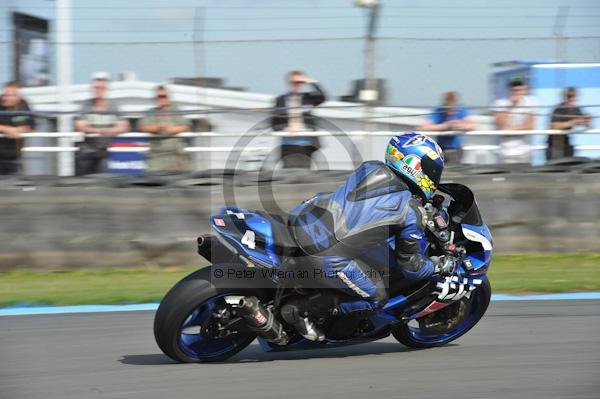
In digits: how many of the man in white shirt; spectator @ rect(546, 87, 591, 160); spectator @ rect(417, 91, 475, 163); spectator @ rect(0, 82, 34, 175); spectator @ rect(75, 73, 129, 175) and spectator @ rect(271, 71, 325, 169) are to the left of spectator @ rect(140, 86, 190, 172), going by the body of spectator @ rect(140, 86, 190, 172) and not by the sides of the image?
4

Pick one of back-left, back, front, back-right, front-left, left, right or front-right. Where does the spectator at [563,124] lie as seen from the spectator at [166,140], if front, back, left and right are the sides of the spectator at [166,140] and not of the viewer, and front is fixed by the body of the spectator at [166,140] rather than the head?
left

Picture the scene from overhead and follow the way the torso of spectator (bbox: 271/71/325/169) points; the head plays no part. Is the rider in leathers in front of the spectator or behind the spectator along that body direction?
in front

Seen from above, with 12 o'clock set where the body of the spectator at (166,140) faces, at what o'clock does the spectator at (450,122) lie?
the spectator at (450,122) is roughly at 9 o'clock from the spectator at (166,140).

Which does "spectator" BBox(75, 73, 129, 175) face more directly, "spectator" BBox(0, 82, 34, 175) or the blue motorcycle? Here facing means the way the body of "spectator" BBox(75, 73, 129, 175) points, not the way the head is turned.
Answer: the blue motorcycle

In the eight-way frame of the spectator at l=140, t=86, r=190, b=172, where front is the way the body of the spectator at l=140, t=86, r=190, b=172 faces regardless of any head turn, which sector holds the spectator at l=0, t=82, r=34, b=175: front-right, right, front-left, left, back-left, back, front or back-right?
right

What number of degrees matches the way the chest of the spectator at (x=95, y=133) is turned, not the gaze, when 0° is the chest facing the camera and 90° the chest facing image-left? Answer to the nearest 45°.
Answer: approximately 0°

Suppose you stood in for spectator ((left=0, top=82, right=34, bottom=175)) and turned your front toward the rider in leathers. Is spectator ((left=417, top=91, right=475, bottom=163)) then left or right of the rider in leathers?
left

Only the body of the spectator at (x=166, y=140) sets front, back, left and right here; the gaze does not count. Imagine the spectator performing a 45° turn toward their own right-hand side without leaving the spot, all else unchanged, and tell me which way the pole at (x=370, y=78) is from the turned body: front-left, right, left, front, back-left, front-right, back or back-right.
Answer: back-left
